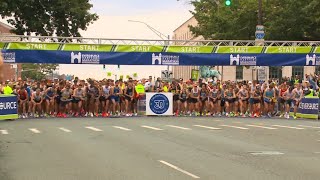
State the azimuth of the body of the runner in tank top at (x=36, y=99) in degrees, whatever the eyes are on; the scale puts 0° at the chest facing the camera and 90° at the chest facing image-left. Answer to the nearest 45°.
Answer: approximately 0°

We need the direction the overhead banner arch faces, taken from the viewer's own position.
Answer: facing the viewer

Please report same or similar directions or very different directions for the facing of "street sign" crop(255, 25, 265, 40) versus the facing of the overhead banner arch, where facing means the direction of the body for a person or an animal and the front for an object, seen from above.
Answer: same or similar directions

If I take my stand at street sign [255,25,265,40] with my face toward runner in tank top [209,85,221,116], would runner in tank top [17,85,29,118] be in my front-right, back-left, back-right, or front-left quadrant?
front-right

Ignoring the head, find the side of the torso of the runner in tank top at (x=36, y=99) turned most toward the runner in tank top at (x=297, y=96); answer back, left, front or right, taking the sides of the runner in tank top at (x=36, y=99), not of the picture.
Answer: left

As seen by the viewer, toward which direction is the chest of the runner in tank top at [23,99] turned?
toward the camera

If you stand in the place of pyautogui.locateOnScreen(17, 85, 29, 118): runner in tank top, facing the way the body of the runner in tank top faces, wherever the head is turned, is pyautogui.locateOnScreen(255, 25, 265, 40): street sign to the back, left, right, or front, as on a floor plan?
left

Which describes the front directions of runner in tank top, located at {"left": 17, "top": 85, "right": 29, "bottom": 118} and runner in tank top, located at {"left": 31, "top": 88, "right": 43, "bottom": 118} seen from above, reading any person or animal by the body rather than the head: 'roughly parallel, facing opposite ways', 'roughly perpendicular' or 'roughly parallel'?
roughly parallel

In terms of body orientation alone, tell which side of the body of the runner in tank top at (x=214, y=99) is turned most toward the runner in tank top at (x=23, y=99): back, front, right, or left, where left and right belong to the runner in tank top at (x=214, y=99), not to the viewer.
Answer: right

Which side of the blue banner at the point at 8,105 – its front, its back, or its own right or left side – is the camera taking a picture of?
front

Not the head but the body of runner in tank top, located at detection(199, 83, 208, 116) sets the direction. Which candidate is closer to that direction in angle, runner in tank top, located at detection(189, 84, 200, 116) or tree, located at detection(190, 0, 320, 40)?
the runner in tank top
